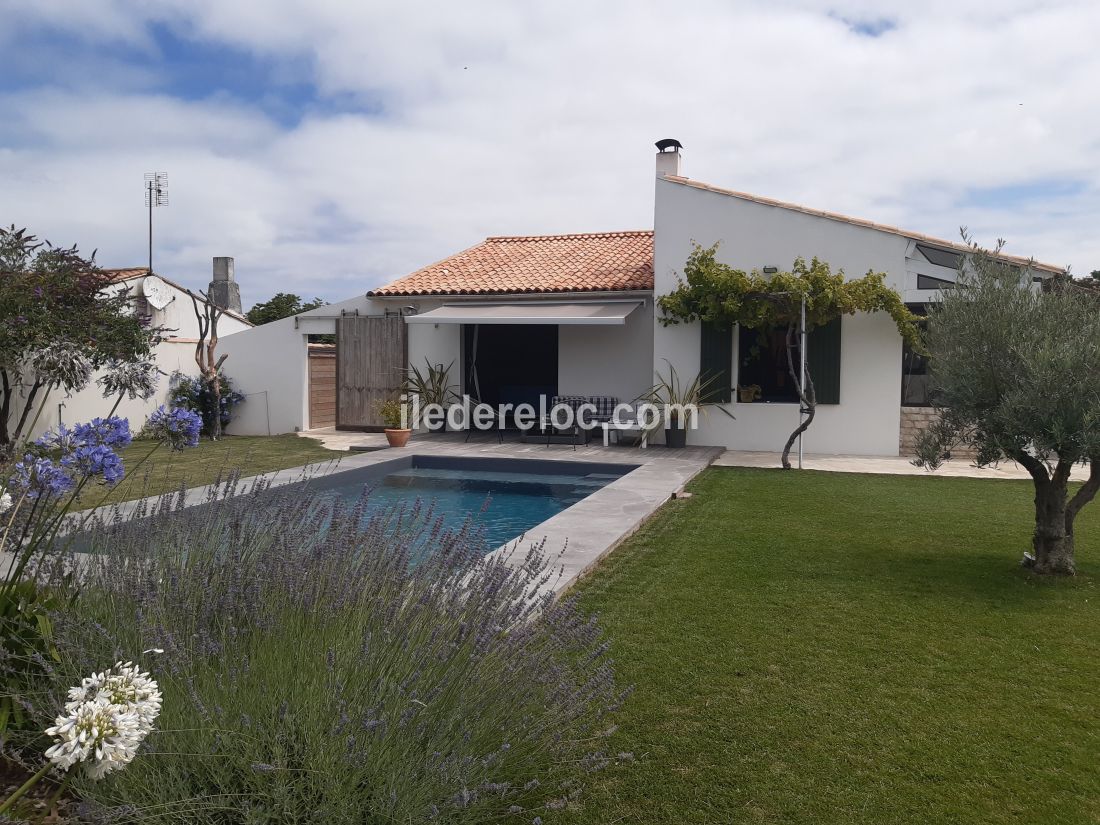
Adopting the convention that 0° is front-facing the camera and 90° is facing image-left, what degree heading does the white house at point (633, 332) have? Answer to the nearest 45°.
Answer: approximately 0°

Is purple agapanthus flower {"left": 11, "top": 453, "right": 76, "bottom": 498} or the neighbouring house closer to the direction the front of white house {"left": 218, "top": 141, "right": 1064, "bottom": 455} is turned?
the purple agapanthus flower

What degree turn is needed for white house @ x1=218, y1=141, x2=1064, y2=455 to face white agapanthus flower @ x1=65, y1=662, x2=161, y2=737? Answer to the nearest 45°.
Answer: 0° — it already faces it

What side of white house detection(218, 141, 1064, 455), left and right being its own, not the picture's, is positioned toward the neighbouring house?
right

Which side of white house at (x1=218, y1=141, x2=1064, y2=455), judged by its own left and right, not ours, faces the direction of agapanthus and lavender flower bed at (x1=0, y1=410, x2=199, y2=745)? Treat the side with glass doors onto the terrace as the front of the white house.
front

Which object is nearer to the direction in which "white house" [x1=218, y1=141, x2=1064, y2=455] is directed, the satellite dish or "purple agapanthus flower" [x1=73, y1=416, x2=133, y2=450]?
the purple agapanthus flower

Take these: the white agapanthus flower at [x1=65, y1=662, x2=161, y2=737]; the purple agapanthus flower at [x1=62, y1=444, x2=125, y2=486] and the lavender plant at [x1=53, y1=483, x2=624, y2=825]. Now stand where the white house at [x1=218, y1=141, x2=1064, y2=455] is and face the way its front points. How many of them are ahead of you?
3

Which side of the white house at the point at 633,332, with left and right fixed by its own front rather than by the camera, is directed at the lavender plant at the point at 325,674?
front

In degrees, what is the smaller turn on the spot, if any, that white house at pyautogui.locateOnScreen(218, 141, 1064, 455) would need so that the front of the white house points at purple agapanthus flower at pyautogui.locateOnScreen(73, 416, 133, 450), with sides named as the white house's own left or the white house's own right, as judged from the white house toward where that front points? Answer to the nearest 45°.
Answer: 0° — it already faces it

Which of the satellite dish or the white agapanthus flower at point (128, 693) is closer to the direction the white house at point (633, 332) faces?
the white agapanthus flower

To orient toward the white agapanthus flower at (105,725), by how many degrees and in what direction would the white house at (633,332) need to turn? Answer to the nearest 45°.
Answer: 0° — it already faces it

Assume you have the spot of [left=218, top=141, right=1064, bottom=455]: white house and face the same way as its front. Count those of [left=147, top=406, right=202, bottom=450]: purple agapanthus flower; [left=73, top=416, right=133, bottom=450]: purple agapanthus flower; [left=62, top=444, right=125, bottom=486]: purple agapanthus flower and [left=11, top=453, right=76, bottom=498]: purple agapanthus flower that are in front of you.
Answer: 4

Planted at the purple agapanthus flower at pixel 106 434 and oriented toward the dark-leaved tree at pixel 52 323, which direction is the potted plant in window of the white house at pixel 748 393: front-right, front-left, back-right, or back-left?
front-right

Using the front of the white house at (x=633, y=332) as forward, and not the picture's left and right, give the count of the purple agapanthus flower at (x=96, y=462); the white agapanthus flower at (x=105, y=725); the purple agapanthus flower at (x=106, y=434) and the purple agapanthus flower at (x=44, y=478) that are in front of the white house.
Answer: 4

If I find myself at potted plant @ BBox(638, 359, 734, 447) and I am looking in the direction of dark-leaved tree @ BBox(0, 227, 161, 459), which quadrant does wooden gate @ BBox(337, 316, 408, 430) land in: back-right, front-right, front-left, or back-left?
front-right
